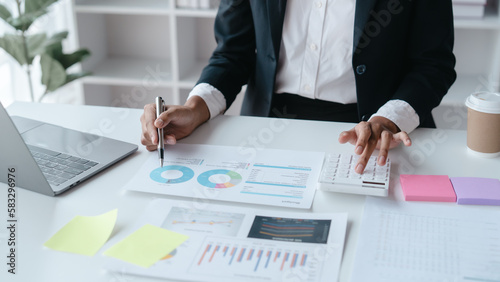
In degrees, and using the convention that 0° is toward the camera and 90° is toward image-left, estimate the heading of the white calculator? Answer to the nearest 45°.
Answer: approximately 180°

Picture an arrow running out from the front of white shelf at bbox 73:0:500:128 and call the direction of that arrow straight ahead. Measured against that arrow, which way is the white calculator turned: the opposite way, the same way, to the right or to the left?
the opposite way

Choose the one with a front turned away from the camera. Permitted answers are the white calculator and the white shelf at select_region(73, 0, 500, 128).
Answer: the white calculator

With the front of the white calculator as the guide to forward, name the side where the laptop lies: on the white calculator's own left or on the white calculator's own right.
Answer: on the white calculator's own left

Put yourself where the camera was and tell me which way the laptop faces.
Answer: facing away from the viewer and to the right of the viewer

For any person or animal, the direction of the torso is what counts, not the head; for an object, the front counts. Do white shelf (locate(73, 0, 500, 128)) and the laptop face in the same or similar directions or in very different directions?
very different directions

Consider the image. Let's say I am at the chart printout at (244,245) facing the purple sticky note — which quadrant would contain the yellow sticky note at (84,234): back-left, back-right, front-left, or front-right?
back-left
